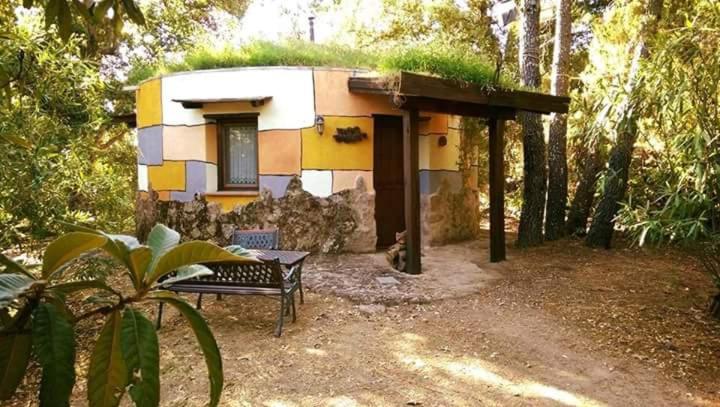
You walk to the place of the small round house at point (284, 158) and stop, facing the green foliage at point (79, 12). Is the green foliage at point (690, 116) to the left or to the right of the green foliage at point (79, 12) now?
left

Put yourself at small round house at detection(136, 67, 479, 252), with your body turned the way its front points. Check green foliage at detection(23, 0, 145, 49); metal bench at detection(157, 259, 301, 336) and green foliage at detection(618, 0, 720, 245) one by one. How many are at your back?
0

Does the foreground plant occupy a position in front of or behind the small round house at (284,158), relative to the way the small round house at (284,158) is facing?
in front

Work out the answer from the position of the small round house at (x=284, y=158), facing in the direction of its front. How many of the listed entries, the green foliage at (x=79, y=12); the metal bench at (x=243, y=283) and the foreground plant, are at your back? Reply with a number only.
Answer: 0

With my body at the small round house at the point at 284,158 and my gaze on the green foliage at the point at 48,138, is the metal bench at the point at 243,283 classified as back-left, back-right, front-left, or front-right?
front-left

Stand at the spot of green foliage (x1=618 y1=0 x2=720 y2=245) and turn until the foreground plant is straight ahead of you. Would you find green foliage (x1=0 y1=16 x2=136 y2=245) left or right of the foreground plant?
right

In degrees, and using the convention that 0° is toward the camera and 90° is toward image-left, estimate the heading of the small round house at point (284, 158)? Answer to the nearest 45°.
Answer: approximately 315°

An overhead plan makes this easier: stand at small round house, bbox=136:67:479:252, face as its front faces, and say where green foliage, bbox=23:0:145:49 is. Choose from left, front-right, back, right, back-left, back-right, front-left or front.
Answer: front-right
